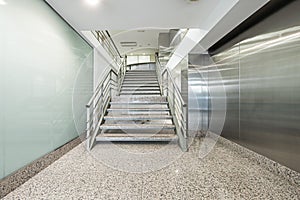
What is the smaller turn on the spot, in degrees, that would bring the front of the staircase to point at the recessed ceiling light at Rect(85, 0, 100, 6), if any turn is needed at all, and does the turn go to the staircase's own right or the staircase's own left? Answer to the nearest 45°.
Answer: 0° — it already faces it
